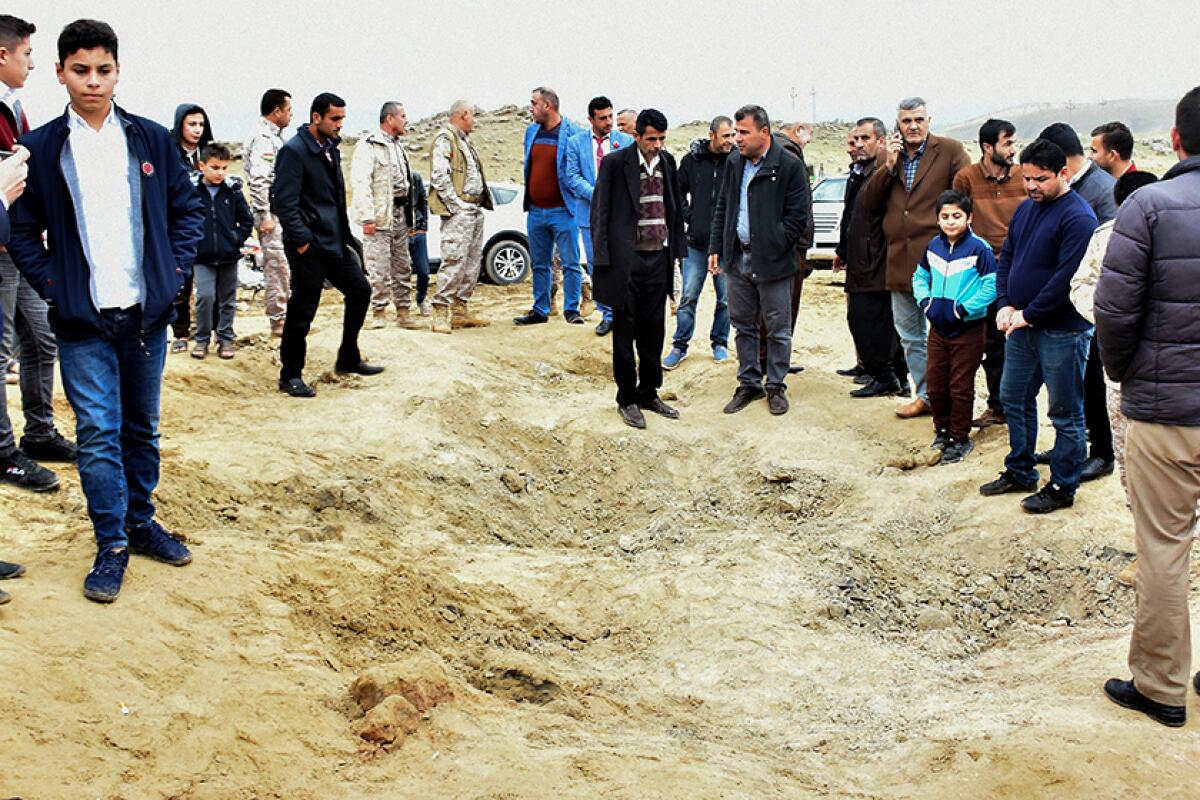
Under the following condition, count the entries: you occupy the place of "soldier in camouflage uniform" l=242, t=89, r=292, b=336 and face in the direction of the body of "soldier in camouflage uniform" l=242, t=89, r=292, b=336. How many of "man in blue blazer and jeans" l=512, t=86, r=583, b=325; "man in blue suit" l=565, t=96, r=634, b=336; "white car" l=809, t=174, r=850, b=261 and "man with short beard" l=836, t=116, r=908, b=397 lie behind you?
0

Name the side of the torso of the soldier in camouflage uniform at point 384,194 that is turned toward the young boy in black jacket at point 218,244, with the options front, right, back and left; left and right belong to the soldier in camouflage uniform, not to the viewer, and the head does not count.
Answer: right

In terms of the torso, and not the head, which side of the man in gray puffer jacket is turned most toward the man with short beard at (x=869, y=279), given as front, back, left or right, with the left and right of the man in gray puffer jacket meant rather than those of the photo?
front

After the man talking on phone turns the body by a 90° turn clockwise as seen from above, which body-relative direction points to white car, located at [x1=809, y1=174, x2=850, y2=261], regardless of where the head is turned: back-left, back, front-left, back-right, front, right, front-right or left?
front-right

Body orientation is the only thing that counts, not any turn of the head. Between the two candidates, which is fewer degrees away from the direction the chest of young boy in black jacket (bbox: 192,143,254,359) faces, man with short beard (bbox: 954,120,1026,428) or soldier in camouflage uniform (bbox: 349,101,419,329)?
the man with short beard

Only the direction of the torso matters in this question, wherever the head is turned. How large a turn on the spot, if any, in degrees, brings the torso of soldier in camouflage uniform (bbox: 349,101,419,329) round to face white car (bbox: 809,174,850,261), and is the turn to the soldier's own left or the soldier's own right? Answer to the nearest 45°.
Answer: approximately 90° to the soldier's own left

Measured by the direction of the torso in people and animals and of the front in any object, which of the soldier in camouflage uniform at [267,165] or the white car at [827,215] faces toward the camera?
the white car

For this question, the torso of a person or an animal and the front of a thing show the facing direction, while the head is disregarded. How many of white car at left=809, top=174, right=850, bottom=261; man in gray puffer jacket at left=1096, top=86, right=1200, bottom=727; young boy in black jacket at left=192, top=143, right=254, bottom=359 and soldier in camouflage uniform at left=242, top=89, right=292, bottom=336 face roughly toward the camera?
2

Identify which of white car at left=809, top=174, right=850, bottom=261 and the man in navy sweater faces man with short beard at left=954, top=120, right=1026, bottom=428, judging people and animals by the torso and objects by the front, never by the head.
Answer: the white car

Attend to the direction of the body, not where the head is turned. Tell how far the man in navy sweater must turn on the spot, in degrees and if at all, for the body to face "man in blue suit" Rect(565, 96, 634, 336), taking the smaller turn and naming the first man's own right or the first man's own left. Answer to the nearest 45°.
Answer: approximately 90° to the first man's own right

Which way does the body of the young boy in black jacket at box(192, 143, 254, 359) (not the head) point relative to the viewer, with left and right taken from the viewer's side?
facing the viewer

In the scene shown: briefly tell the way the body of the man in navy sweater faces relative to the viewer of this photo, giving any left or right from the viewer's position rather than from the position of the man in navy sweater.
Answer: facing the viewer and to the left of the viewer

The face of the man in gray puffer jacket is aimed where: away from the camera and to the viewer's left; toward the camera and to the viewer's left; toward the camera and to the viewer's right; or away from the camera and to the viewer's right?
away from the camera and to the viewer's left

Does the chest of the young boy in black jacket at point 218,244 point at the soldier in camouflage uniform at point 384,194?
no

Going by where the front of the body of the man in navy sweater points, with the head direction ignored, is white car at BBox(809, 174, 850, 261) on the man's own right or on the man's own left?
on the man's own right

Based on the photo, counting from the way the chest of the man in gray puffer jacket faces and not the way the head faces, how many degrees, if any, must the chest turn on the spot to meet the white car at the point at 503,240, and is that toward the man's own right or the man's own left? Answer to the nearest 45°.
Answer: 0° — they already face it

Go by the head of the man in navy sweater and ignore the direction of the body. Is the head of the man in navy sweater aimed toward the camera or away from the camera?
toward the camera

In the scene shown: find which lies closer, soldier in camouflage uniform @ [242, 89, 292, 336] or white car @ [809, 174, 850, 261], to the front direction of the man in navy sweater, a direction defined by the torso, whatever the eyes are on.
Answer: the soldier in camouflage uniform

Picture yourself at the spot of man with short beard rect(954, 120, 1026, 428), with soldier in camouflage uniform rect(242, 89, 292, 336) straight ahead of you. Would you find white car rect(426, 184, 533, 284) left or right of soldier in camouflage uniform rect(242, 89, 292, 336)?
right

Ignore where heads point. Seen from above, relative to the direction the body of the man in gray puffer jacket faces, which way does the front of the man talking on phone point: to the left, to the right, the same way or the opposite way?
to the left
